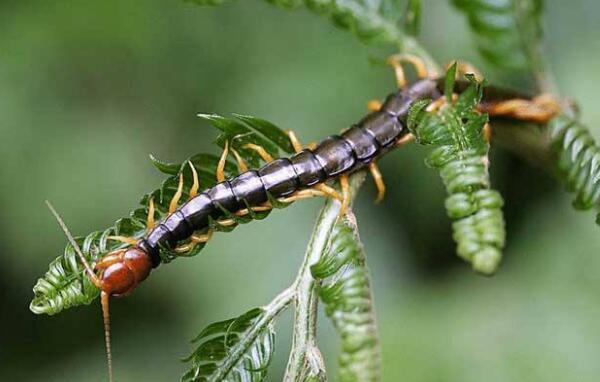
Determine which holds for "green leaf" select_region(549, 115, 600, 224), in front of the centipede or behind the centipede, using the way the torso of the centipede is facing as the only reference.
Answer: behind

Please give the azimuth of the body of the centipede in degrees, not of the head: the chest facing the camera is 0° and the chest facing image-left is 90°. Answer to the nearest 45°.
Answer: approximately 45°
